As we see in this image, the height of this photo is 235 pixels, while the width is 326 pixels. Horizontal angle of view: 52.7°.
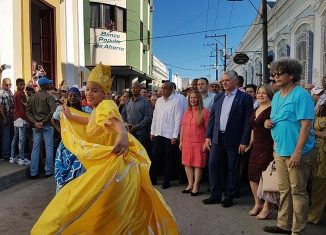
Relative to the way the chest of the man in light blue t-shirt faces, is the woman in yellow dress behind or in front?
in front

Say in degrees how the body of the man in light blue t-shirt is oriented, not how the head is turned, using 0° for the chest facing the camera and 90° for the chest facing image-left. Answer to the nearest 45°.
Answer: approximately 45°

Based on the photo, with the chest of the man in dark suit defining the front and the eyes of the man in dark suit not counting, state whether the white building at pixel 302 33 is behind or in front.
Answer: behind

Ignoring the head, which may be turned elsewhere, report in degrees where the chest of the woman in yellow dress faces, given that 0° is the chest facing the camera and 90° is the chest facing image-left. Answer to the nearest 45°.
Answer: approximately 45°

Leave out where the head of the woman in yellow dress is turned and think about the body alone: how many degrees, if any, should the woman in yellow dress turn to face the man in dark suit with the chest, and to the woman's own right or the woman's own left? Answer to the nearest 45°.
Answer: approximately 180°

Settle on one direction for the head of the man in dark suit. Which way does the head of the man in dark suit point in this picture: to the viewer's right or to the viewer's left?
to the viewer's left

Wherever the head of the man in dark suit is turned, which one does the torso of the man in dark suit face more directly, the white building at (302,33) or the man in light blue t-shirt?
the man in light blue t-shirt

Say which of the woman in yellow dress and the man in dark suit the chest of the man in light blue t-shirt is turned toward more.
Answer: the woman in yellow dress

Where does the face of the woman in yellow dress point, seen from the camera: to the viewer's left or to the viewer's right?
to the viewer's left
